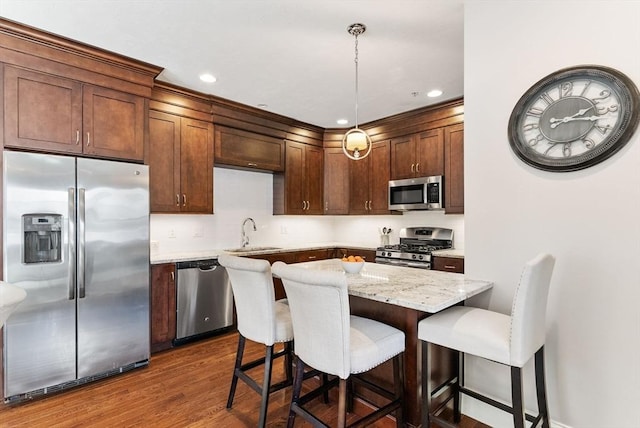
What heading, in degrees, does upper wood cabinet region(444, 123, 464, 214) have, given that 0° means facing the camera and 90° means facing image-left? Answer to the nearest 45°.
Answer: approximately 45°

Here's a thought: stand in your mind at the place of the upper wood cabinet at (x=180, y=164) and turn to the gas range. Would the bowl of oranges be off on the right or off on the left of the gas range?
right

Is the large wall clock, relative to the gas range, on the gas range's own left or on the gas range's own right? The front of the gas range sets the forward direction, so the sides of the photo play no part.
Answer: on the gas range's own left

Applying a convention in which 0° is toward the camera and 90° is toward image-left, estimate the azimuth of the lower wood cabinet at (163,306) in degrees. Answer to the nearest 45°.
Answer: approximately 315°

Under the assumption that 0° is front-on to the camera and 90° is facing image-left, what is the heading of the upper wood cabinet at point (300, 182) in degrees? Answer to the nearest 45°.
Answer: approximately 315°
